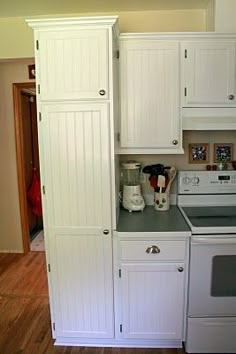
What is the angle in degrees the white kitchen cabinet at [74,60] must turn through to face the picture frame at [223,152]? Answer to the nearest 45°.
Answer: approximately 90° to its left

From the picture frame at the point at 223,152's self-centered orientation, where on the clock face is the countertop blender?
The countertop blender is roughly at 2 o'clock from the picture frame.

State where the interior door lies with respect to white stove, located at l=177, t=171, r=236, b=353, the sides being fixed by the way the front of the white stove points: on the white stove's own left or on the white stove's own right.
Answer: on the white stove's own right

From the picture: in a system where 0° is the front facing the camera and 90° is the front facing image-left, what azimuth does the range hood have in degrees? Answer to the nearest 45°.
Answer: approximately 0°
